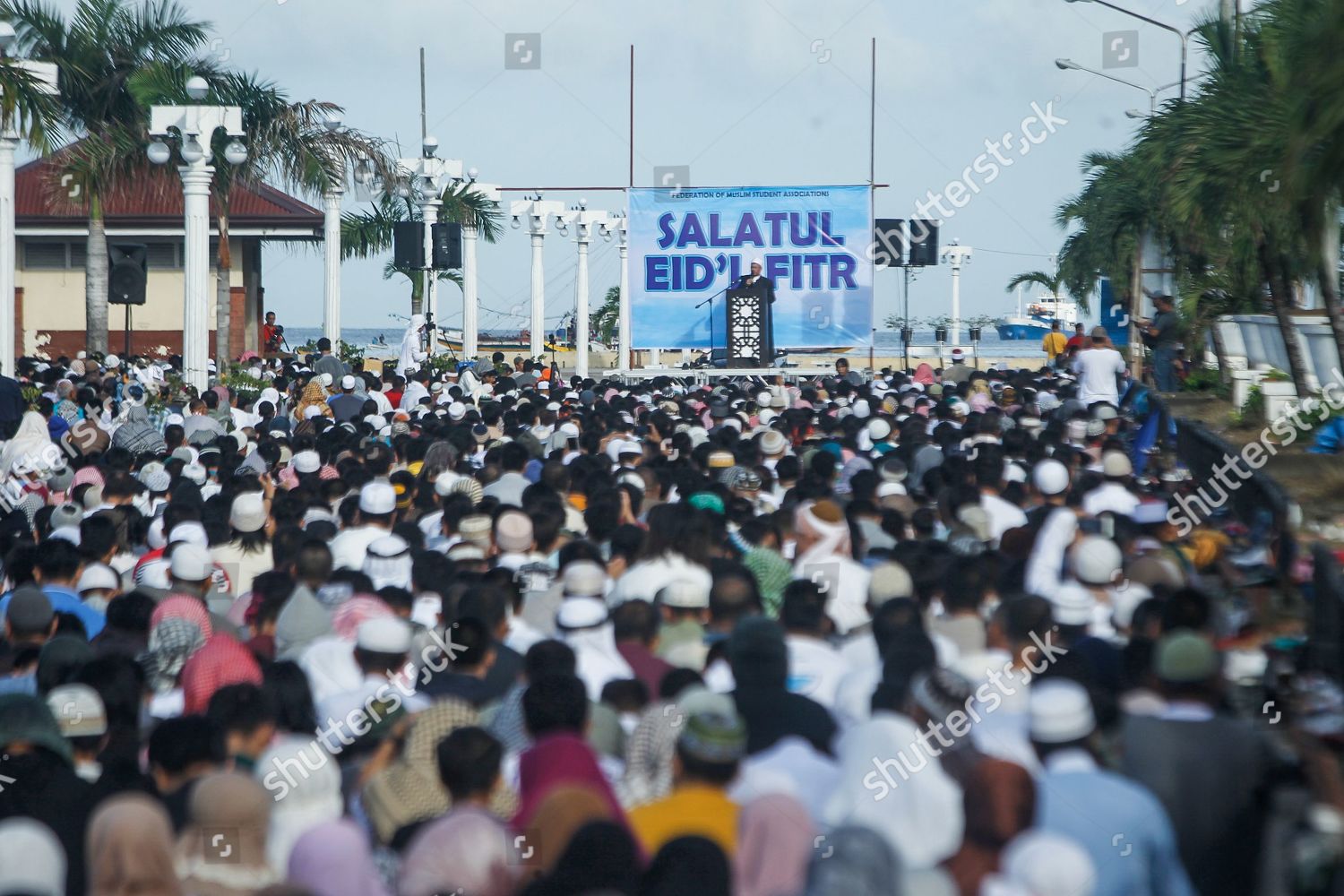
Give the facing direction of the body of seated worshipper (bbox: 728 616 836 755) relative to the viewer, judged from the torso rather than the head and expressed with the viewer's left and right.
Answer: facing away from the viewer

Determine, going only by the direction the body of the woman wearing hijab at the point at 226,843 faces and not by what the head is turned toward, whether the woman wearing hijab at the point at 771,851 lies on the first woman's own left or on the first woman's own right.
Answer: on the first woman's own right

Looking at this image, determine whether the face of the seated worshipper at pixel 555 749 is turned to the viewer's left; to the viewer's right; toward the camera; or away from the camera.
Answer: away from the camera

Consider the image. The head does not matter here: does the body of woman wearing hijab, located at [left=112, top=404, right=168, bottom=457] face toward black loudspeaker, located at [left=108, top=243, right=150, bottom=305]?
yes

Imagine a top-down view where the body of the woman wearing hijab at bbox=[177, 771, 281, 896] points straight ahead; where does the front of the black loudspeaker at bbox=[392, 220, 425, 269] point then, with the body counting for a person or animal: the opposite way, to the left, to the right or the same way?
the opposite way

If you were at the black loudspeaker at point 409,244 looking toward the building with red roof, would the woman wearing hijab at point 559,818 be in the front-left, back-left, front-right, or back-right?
back-left

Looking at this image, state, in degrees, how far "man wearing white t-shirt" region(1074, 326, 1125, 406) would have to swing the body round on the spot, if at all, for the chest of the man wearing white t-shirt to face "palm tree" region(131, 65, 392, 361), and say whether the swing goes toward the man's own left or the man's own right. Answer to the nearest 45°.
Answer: approximately 45° to the man's own left

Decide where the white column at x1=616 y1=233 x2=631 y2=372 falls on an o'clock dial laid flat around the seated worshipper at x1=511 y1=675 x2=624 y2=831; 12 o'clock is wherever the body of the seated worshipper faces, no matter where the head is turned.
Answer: The white column is roughly at 12 o'clock from the seated worshipper.

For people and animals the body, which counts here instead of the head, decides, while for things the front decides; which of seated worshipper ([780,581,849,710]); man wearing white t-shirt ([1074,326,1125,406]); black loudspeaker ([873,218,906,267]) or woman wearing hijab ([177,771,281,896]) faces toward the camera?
the black loudspeaker

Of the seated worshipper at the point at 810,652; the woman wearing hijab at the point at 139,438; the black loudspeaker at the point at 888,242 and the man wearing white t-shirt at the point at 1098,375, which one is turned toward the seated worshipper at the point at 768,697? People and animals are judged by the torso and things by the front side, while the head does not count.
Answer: the black loudspeaker

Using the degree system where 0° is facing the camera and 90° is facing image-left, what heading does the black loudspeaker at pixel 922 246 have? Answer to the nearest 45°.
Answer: approximately 0°

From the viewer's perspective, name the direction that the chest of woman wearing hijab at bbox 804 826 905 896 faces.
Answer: away from the camera

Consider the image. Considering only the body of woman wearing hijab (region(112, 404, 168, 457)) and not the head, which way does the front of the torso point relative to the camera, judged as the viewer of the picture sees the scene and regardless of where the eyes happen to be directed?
away from the camera

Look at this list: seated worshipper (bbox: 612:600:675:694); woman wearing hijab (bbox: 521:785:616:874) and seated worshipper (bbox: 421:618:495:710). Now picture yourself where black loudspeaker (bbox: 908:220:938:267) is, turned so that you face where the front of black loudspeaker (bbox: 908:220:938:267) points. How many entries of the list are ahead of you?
3

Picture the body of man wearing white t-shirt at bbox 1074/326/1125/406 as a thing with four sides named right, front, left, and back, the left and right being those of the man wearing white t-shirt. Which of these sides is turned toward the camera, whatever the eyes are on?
back

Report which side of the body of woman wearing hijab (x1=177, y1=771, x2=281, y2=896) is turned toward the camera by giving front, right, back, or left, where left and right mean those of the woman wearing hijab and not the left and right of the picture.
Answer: back

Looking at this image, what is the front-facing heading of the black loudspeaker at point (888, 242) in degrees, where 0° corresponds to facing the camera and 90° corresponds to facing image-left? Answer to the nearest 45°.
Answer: approximately 0°
